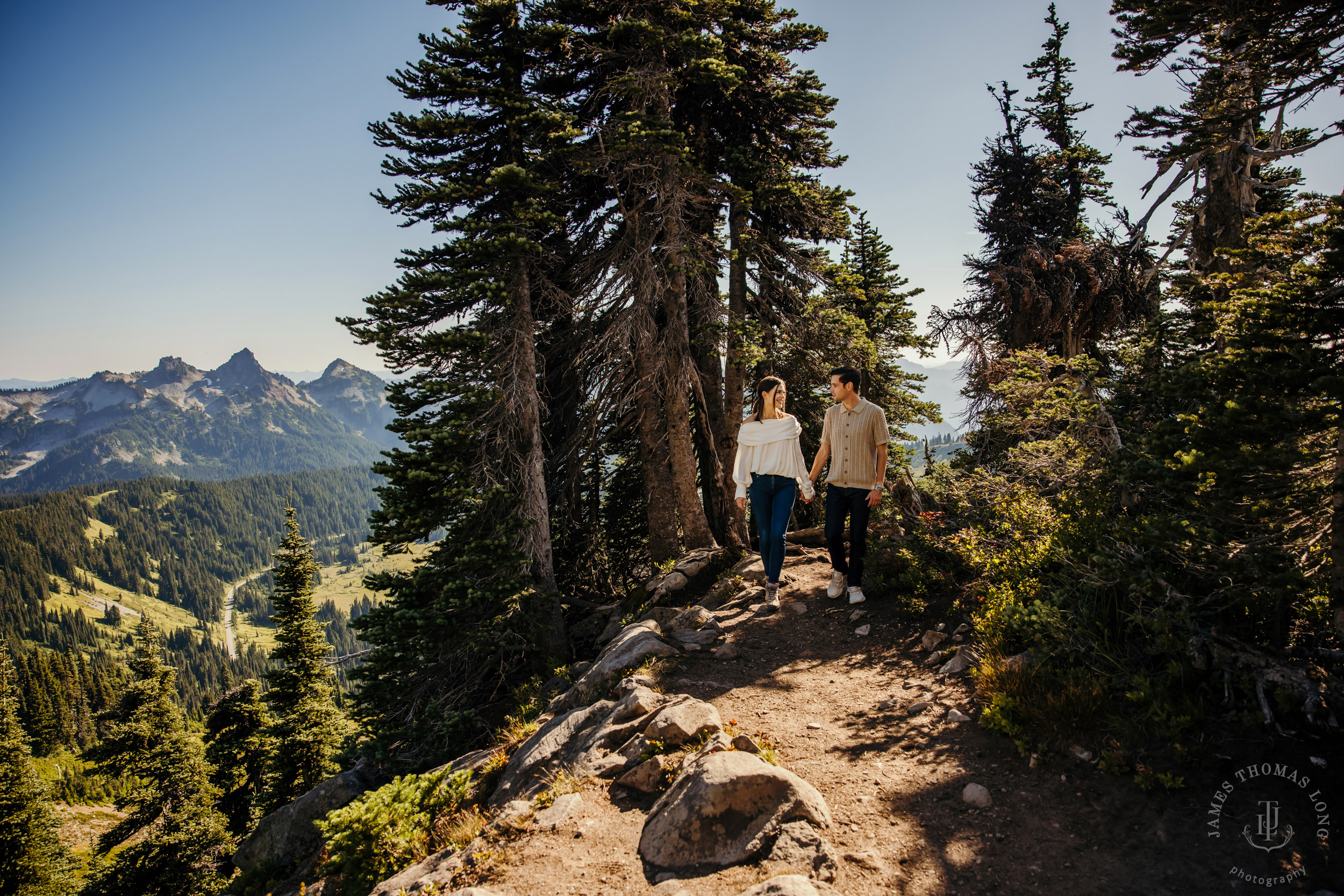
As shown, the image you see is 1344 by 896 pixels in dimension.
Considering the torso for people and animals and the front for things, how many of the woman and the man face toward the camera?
2

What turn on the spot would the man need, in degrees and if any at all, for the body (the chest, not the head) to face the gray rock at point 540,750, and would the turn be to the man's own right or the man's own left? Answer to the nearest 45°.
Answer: approximately 45° to the man's own right

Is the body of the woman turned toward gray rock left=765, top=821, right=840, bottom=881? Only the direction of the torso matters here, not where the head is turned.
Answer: yes

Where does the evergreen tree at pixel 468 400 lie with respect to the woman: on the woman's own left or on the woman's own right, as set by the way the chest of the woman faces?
on the woman's own right

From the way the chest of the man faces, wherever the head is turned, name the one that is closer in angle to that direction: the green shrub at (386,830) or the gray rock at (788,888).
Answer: the gray rock

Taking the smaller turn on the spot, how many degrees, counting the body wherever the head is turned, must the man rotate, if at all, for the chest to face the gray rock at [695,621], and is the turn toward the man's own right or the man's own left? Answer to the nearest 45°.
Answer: approximately 90° to the man's own right

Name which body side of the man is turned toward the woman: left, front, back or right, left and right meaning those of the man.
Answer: right

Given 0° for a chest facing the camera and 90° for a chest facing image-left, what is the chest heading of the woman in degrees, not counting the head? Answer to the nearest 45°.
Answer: approximately 0°
